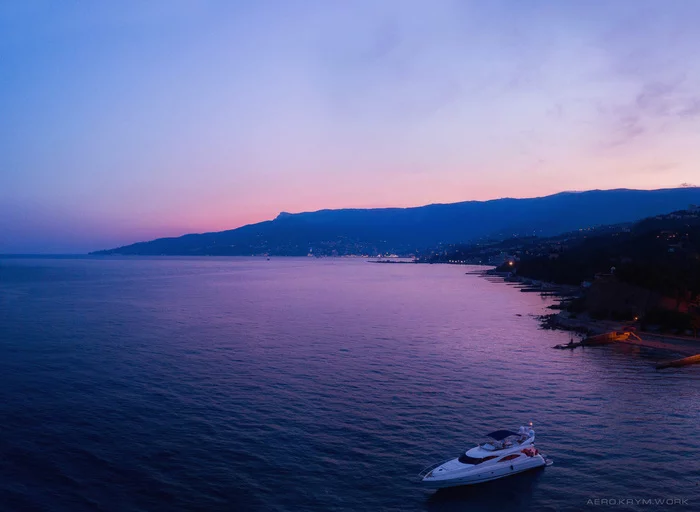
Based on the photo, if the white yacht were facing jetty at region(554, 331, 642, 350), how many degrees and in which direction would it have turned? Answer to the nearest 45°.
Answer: approximately 135° to its right

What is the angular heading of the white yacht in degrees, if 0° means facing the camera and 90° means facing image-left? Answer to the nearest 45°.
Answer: approximately 45°
